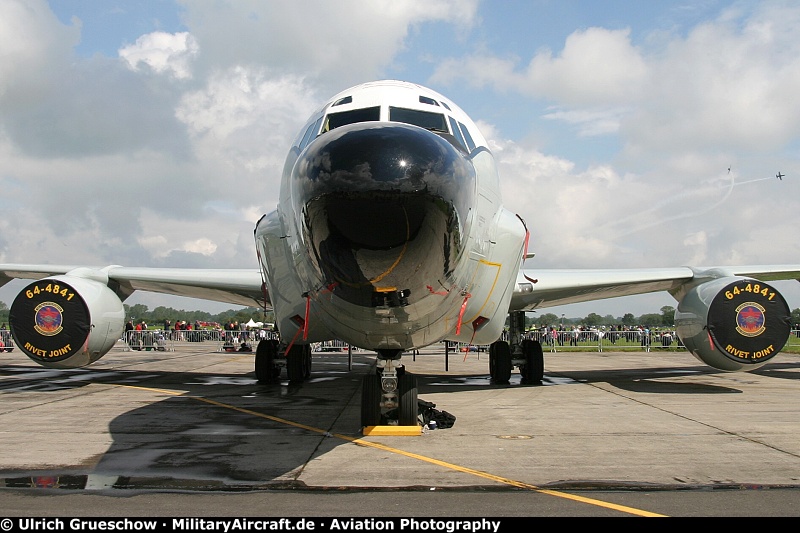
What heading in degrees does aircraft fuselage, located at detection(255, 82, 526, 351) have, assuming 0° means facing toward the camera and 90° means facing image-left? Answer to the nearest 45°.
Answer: approximately 0°
